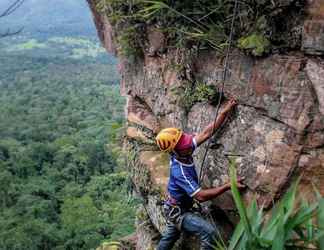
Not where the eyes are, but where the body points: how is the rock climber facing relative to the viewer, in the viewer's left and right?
facing to the right of the viewer
